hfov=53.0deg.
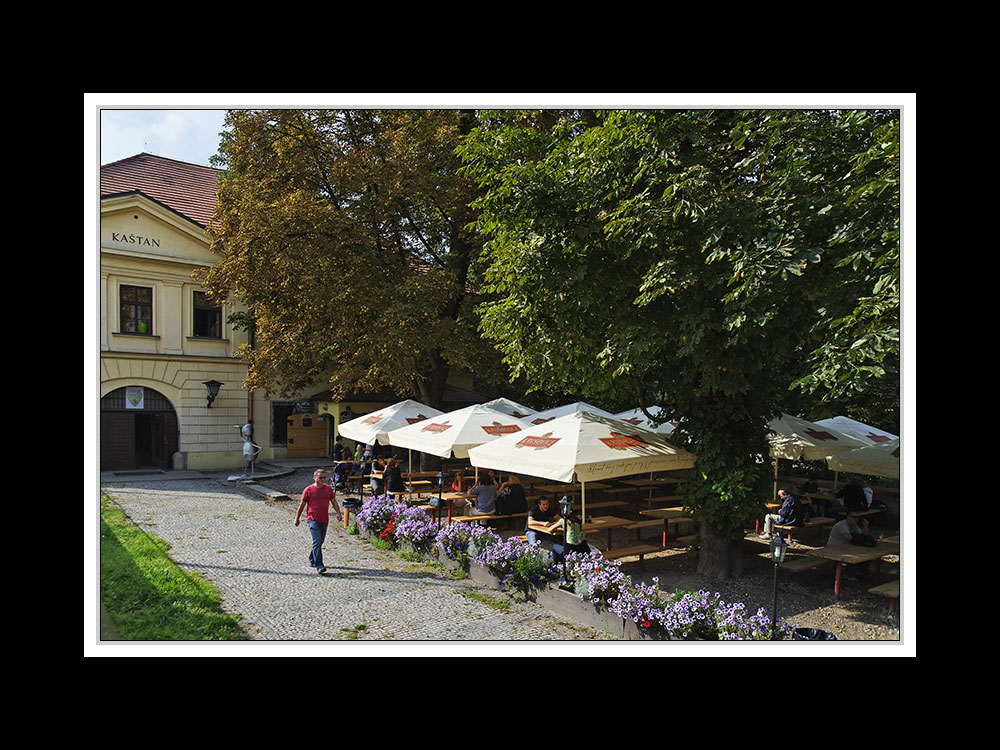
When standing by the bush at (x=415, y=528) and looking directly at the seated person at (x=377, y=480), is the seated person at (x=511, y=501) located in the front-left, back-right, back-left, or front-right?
front-right

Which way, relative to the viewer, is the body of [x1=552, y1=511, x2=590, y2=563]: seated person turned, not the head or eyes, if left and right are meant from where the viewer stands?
facing away from the viewer and to the left of the viewer

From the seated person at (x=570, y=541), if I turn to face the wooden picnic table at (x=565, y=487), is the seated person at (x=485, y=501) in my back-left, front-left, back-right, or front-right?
front-left

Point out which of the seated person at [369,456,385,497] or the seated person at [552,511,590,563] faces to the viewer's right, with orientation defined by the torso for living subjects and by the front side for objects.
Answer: the seated person at [369,456,385,497]

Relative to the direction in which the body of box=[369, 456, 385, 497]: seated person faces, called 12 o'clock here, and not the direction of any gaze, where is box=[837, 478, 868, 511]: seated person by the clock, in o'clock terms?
box=[837, 478, 868, 511]: seated person is roughly at 1 o'clock from box=[369, 456, 385, 497]: seated person.

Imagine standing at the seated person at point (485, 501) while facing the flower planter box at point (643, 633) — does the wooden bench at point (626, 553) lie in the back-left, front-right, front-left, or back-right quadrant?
front-left

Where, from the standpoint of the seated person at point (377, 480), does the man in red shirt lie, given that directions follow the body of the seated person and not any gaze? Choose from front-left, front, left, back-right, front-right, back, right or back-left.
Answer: right

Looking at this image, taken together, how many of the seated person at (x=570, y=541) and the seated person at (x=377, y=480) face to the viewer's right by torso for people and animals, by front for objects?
1

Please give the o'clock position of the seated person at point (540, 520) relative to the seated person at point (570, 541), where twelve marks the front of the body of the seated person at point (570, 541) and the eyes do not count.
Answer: the seated person at point (540, 520) is roughly at 1 o'clock from the seated person at point (570, 541).

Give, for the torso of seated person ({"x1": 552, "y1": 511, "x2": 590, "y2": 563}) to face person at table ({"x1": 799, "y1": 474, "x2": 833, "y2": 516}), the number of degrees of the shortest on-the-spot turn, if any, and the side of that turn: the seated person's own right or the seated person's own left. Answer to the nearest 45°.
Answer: approximately 90° to the seated person's own right

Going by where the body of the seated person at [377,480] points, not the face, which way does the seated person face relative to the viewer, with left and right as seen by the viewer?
facing to the right of the viewer

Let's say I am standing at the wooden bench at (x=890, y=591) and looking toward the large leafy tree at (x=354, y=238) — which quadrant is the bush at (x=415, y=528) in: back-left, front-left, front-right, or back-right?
front-left
